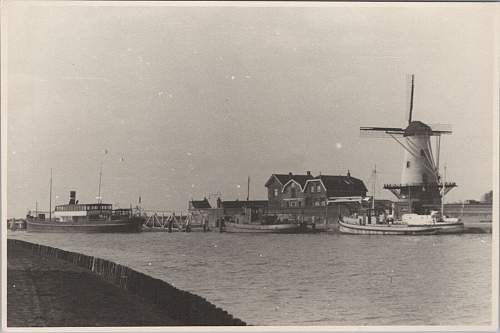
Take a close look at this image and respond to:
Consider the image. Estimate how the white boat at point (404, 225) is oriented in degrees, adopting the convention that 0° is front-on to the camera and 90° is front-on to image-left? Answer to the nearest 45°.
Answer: approximately 90°

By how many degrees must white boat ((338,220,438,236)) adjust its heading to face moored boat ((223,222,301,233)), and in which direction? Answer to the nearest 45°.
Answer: approximately 45° to its right

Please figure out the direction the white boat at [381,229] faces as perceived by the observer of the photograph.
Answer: facing to the left of the viewer

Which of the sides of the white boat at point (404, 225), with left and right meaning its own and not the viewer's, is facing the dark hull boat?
front
